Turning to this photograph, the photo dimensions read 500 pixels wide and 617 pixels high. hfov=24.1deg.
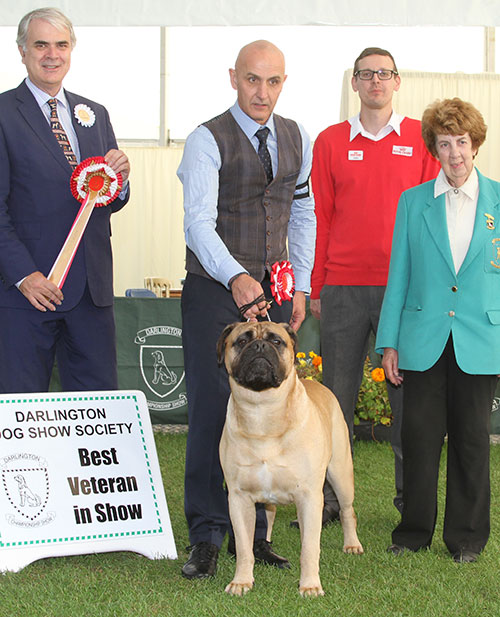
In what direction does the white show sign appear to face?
toward the camera

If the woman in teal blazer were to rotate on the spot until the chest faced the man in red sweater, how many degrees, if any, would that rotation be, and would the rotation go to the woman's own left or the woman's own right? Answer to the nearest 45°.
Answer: approximately 135° to the woman's own right

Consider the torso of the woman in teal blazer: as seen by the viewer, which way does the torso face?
toward the camera

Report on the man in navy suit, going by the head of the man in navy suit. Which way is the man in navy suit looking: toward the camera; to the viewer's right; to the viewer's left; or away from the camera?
toward the camera

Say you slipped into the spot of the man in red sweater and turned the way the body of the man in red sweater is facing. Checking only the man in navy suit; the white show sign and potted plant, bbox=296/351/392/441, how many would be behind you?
1

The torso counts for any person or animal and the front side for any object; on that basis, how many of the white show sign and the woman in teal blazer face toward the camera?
2

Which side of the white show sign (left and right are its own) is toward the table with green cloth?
back

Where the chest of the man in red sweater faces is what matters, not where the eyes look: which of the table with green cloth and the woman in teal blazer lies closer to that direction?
the woman in teal blazer

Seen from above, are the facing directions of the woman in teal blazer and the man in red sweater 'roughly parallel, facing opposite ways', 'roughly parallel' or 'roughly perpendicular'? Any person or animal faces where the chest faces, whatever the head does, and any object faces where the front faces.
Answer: roughly parallel

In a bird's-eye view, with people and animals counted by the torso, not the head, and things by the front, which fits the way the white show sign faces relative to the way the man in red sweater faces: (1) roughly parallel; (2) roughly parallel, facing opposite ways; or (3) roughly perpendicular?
roughly parallel

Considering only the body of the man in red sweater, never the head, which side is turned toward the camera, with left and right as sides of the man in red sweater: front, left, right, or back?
front
